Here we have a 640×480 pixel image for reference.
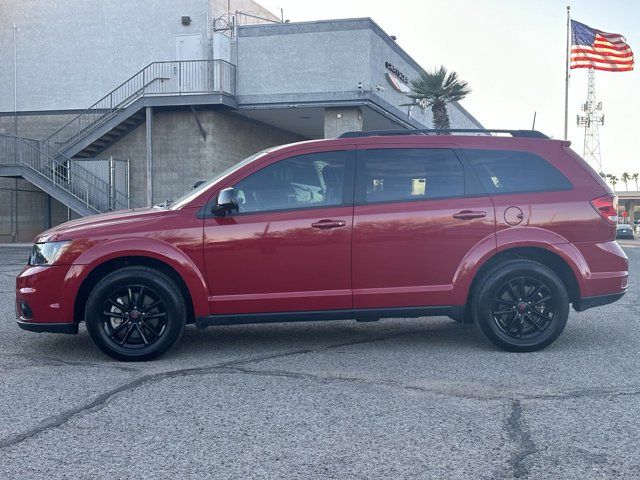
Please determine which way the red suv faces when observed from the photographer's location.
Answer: facing to the left of the viewer

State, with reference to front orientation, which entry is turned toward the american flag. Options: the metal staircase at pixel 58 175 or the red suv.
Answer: the metal staircase

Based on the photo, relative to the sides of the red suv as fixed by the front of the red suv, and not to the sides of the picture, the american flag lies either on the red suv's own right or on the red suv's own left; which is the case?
on the red suv's own right

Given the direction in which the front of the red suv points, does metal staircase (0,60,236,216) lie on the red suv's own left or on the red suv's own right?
on the red suv's own right

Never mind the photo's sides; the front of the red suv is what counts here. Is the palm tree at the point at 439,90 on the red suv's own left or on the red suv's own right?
on the red suv's own right

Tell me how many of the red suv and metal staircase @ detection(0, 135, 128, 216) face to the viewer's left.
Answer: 1

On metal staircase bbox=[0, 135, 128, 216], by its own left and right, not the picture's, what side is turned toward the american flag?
front

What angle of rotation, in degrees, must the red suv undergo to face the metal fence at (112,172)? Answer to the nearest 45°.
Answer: approximately 90° to its right

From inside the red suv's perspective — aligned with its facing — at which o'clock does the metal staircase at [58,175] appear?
The metal staircase is roughly at 2 o'clock from the red suv.
